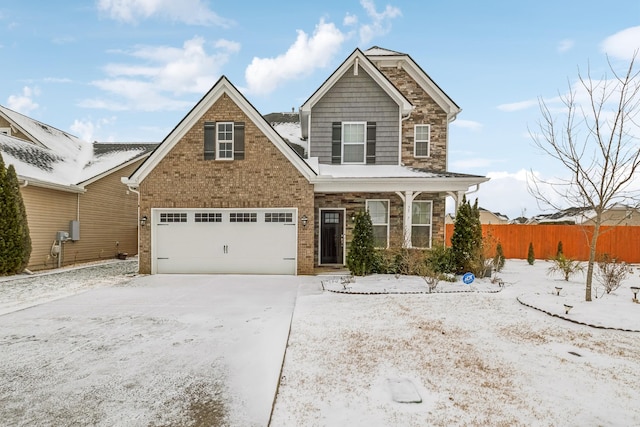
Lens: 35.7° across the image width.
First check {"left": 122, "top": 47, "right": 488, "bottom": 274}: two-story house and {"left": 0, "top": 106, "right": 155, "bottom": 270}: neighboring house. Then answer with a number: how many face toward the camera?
2

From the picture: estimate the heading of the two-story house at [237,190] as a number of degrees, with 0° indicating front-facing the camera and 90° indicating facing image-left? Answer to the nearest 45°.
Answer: approximately 0°

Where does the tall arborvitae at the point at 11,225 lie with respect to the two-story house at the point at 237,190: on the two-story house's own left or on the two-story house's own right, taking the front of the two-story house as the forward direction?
on the two-story house's own right

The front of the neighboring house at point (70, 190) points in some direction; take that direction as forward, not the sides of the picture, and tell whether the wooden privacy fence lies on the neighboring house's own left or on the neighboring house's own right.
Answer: on the neighboring house's own left
